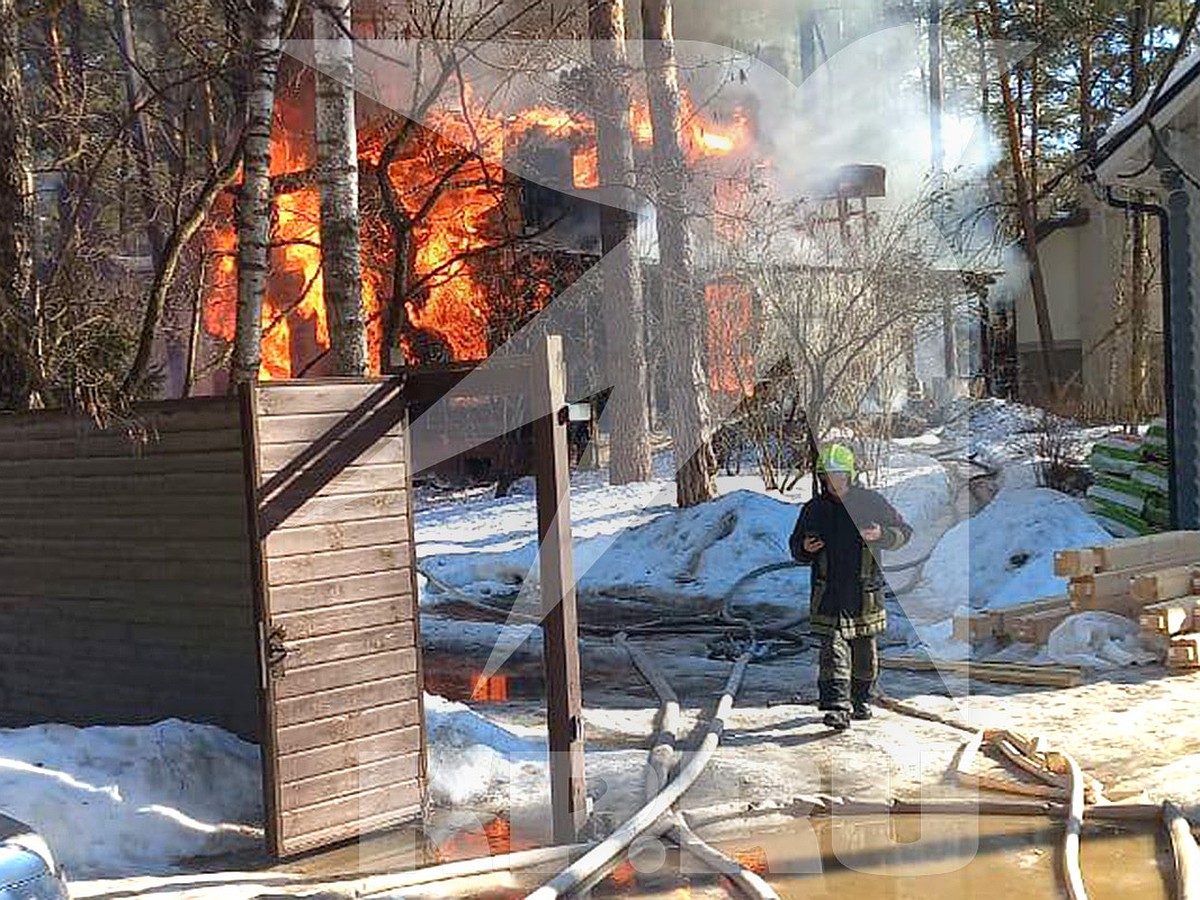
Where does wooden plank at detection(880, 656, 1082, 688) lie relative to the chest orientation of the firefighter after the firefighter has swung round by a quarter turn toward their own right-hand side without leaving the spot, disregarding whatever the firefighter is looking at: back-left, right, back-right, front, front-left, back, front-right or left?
back-right

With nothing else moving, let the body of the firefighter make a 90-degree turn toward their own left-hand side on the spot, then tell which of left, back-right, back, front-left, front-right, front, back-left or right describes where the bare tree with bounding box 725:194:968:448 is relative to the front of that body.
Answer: left

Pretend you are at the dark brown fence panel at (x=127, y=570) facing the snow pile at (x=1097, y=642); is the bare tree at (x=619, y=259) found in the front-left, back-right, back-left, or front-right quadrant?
front-left

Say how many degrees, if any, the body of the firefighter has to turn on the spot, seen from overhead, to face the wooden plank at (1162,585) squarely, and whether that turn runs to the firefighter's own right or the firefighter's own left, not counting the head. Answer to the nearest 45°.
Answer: approximately 135° to the firefighter's own left

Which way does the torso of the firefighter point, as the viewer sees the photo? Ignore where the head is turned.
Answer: toward the camera

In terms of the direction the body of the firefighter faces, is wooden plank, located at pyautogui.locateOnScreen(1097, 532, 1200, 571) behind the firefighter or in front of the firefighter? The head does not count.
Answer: behind

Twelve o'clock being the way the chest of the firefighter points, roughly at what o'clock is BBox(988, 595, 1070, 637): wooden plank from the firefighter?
The wooden plank is roughly at 7 o'clock from the firefighter.

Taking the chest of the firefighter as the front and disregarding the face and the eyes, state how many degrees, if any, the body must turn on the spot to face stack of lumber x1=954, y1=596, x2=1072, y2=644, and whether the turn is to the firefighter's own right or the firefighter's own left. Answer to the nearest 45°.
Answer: approximately 135° to the firefighter's own left

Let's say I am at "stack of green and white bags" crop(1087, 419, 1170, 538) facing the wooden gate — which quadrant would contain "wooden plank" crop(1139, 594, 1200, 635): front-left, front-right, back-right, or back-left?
front-left

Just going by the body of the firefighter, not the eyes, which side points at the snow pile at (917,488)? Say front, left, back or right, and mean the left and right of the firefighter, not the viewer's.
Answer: back

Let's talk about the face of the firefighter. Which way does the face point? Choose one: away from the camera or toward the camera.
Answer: toward the camera

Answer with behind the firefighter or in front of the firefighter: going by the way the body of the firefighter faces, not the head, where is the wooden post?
in front

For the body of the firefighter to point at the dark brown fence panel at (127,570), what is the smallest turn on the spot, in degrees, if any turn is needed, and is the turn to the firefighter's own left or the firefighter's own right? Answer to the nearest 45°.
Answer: approximately 90° to the firefighter's own right

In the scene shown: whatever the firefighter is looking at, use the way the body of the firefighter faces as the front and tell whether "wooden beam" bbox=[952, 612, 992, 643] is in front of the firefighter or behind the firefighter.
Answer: behind

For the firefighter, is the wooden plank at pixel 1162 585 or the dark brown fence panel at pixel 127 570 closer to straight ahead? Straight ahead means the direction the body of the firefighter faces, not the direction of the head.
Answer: the dark brown fence panel

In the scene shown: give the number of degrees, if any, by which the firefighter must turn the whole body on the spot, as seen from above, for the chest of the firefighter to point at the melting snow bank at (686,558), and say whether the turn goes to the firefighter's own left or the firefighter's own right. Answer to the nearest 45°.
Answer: approximately 180°

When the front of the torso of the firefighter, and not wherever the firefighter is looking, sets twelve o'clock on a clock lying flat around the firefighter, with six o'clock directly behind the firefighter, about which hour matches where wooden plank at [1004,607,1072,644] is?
The wooden plank is roughly at 7 o'clock from the firefighter.

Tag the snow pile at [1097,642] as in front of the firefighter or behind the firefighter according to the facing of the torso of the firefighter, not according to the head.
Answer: behind

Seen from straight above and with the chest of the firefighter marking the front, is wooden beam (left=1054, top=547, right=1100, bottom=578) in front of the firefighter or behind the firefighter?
behind
